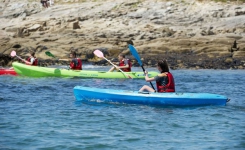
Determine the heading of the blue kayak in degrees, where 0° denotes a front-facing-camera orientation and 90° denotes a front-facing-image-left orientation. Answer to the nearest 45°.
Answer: approximately 90°

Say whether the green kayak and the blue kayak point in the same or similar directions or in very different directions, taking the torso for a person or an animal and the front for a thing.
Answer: same or similar directions

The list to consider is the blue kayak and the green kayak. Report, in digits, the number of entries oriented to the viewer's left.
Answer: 2

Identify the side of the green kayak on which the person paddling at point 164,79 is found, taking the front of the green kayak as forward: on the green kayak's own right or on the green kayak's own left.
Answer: on the green kayak's own left

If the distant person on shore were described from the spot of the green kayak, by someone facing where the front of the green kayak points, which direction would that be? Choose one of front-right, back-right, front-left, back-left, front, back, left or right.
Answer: right

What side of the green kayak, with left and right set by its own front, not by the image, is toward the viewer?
left
